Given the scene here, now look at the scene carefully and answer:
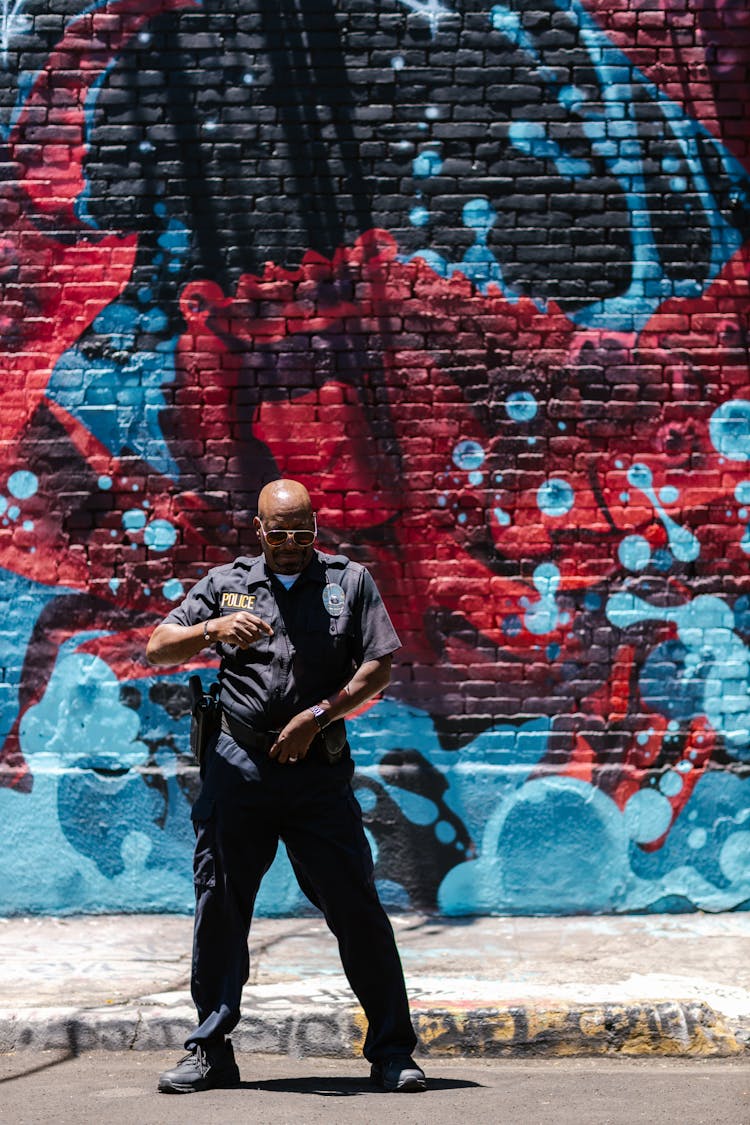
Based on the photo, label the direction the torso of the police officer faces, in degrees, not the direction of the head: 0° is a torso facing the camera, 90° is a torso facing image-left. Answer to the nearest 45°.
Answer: approximately 0°
